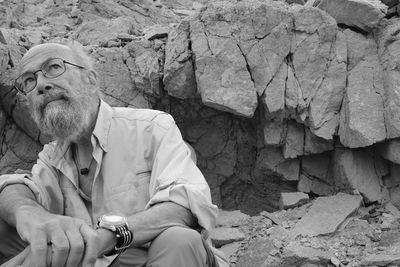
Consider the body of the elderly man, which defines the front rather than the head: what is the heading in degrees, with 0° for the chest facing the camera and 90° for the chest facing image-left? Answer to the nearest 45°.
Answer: approximately 45°

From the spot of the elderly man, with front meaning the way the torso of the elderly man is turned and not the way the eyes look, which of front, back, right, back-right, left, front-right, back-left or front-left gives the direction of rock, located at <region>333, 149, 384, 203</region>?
back

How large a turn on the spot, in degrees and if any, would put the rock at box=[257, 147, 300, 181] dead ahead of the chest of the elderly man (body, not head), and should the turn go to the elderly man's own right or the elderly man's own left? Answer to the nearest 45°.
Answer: approximately 180°

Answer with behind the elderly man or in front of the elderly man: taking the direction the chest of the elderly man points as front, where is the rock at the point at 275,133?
behind

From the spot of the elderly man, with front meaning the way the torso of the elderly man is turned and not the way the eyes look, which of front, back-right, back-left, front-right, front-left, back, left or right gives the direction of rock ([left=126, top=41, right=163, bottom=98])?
back-right

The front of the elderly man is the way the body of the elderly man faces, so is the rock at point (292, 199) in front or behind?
behind

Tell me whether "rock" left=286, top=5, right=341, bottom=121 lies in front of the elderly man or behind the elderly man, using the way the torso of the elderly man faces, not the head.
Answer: behind
